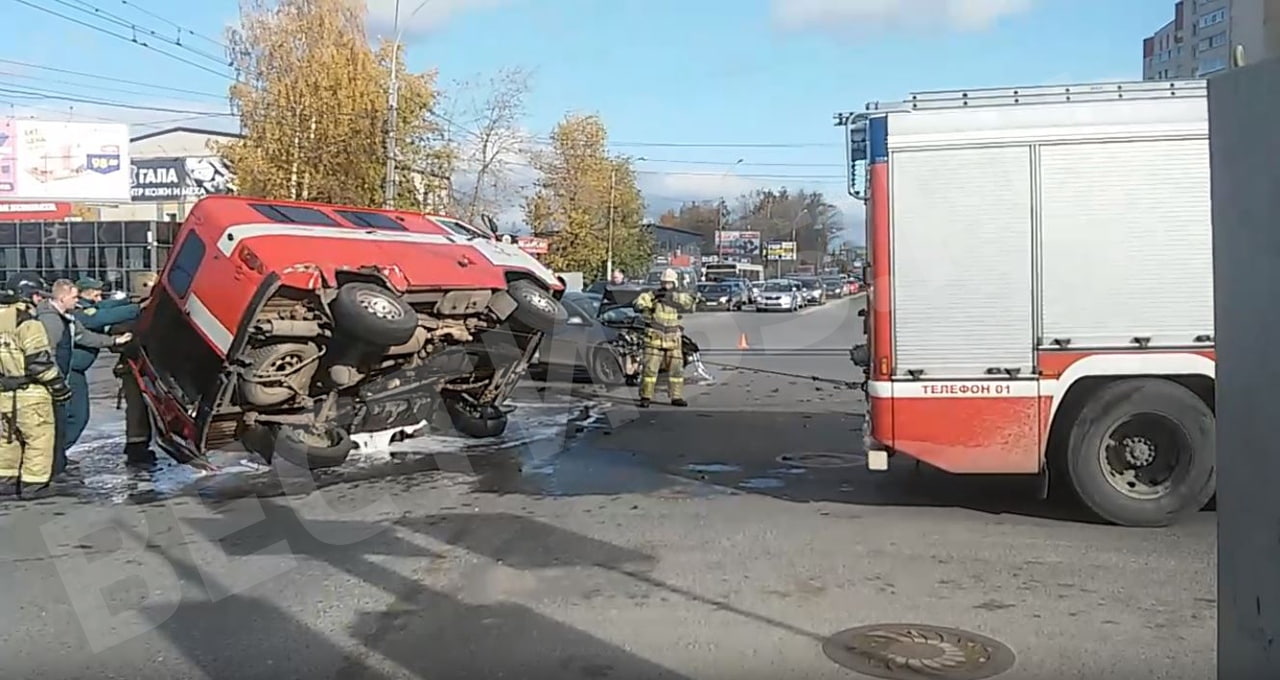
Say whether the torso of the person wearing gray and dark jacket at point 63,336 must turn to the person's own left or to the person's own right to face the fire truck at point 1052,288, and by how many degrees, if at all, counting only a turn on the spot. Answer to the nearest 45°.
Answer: approximately 45° to the person's own right

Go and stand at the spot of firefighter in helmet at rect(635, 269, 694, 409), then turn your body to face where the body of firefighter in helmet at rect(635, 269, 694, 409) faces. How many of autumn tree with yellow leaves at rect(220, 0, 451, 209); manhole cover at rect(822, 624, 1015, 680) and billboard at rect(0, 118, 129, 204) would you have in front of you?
1

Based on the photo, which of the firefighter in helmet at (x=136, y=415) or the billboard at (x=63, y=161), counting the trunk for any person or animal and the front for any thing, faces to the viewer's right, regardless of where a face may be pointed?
the firefighter in helmet

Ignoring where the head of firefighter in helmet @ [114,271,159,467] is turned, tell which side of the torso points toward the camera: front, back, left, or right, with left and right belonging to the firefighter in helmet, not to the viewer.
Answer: right

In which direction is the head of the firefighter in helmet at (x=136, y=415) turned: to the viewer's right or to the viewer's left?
to the viewer's right

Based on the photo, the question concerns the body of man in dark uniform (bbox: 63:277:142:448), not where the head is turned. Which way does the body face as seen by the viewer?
to the viewer's right

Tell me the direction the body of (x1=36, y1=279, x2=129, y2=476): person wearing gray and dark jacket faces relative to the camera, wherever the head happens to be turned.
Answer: to the viewer's right

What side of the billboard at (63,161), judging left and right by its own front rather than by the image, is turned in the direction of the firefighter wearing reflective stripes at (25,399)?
front

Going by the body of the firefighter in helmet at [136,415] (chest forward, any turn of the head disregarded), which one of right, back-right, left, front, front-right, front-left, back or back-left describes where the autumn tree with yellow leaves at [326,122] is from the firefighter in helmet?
left

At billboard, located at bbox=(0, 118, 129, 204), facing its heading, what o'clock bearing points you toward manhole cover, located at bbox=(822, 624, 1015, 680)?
The manhole cover is roughly at 12 o'clock from the billboard.

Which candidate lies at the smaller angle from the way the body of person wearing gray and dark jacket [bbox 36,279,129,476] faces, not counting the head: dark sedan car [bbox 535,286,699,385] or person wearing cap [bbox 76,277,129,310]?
the dark sedan car
